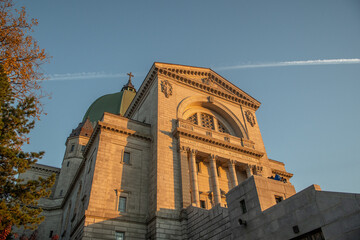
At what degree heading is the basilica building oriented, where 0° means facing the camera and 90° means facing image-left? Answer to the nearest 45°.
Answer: approximately 315°

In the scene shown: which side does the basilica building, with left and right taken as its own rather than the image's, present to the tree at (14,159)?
right
